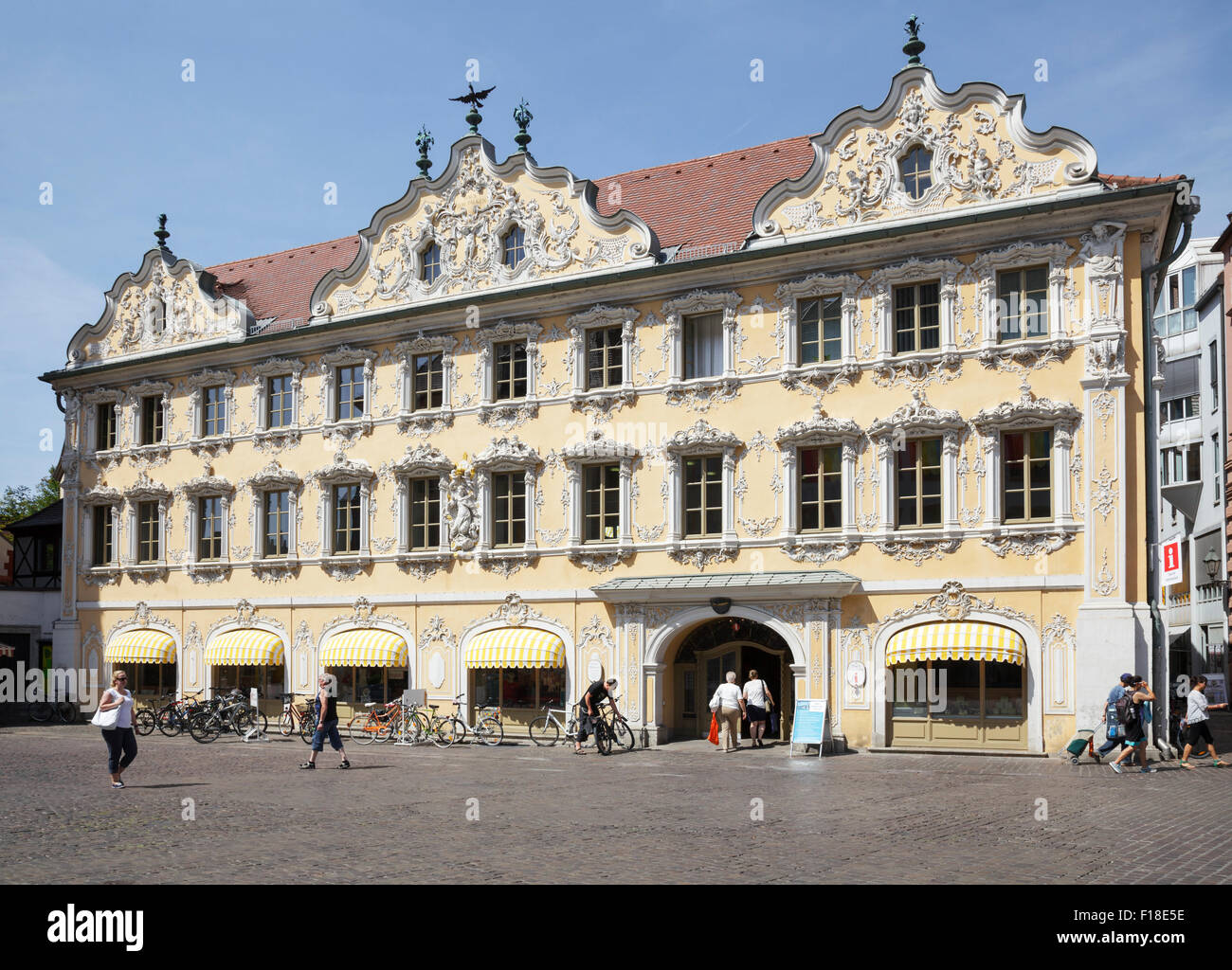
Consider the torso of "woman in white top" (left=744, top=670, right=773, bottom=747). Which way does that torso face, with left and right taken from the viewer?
facing away from the viewer

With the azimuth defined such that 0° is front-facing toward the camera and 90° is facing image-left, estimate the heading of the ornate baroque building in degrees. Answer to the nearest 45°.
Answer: approximately 45°

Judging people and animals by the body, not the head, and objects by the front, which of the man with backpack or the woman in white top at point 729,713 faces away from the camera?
the woman in white top

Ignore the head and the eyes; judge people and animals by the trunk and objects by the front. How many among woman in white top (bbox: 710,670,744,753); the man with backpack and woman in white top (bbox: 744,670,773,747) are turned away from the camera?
2

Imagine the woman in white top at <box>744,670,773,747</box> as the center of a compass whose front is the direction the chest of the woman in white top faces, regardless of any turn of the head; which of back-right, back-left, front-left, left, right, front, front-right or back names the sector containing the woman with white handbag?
back-left

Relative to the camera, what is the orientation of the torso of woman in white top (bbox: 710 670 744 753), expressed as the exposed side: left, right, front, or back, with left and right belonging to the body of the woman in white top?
back
